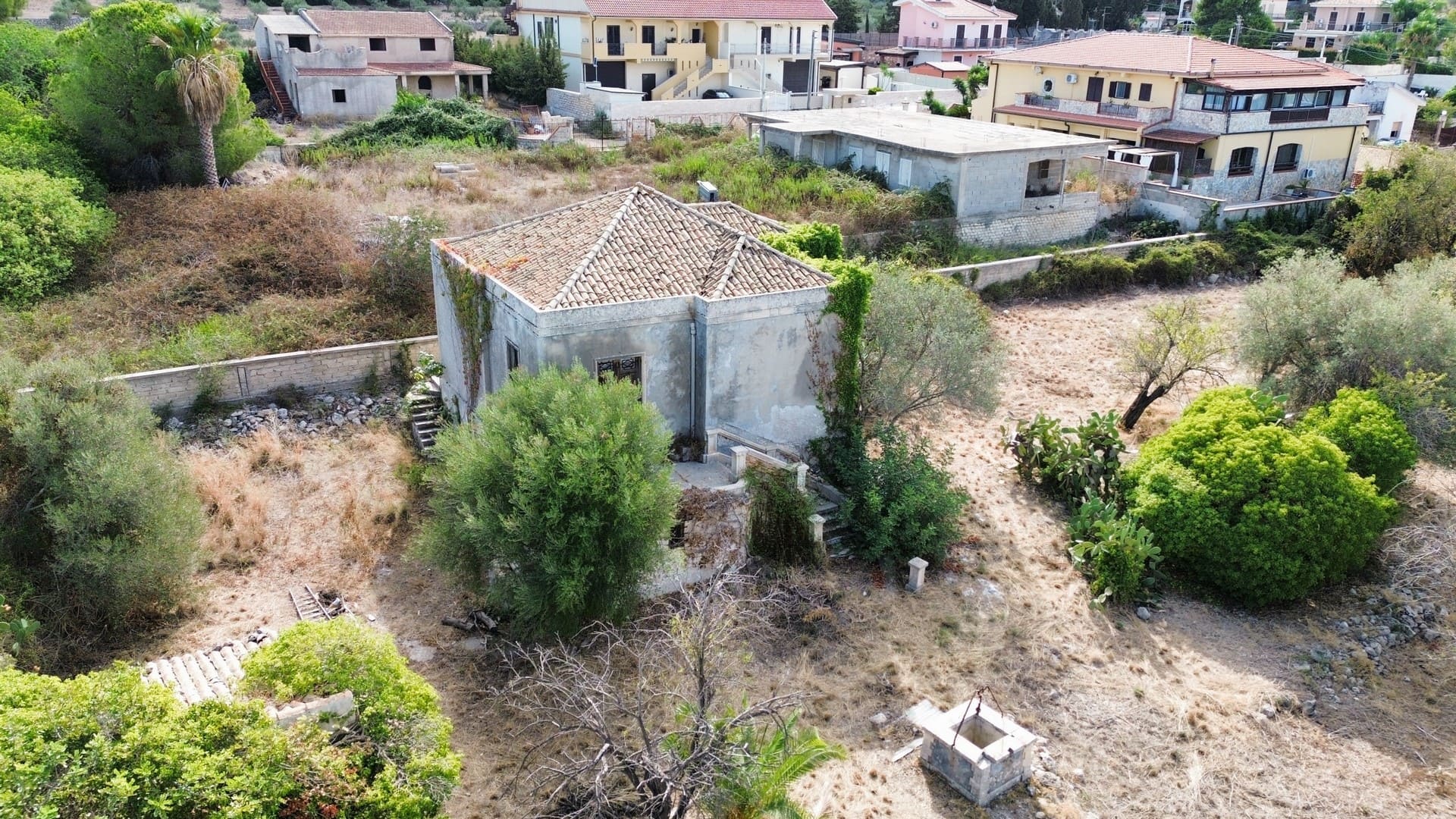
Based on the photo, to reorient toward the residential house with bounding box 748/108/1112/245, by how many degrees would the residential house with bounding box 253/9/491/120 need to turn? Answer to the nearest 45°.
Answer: approximately 45° to its left

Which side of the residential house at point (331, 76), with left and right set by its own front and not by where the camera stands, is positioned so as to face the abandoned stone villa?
front

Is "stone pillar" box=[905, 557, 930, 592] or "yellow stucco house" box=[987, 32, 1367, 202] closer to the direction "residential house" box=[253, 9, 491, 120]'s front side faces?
the stone pillar

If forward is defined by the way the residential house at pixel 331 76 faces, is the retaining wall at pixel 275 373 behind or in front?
in front

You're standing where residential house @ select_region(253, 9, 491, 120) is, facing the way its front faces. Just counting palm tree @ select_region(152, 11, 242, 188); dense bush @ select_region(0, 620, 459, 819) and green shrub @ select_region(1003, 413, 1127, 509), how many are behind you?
0

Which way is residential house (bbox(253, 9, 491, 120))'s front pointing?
toward the camera

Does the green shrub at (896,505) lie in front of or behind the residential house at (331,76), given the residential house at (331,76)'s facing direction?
in front

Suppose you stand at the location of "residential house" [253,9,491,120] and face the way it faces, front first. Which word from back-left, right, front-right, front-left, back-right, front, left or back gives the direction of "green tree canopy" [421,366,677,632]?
front

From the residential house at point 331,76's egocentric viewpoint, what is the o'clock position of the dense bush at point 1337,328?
The dense bush is roughly at 11 o'clock from the residential house.

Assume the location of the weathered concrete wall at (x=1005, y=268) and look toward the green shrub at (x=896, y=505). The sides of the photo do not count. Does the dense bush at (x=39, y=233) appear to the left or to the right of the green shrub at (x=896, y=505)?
right

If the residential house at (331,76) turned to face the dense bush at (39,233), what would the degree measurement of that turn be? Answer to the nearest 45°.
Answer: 0° — it already faces it

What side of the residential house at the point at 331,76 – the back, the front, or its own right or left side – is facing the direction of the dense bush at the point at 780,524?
front

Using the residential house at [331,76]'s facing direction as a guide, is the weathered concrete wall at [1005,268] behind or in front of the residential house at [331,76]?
in front

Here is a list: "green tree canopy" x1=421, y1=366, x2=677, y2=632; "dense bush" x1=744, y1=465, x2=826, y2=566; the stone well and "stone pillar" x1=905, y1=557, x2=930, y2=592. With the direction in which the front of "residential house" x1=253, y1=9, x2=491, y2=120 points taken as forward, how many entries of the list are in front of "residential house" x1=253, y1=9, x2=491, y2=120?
4

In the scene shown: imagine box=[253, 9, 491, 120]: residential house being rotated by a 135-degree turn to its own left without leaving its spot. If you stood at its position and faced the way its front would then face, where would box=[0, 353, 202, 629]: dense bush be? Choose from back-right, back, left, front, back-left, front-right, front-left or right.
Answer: back-right
